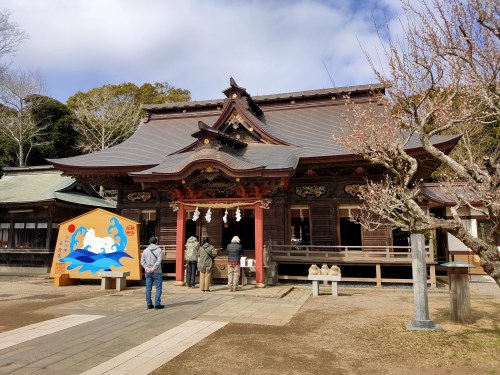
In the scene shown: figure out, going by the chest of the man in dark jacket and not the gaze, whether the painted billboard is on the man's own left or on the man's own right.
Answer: on the man's own left

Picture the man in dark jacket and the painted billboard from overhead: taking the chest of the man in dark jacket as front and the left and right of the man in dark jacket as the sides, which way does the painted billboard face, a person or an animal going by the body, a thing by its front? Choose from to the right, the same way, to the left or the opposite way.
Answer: the opposite way

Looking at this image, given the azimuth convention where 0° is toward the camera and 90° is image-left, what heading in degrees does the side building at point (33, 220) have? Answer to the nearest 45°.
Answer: approximately 0°

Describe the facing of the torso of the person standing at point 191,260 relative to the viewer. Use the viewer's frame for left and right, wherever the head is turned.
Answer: facing away from the viewer

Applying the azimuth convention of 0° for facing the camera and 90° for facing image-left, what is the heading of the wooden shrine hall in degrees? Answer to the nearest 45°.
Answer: approximately 45°

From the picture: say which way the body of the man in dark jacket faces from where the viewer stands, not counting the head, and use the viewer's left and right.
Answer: facing away from the viewer

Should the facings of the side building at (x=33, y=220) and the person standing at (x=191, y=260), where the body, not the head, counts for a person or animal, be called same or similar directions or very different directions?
very different directions
